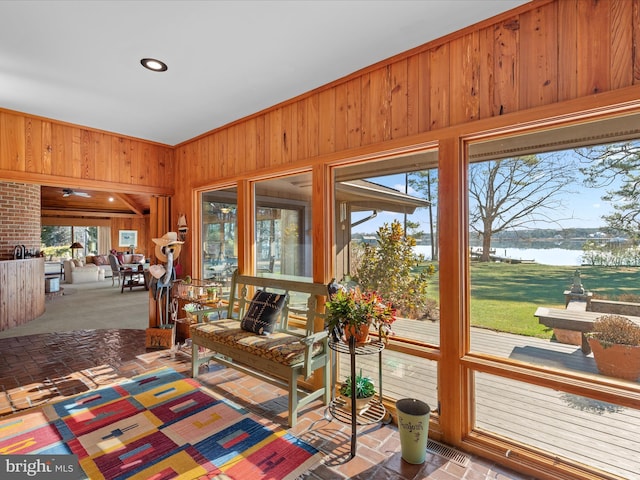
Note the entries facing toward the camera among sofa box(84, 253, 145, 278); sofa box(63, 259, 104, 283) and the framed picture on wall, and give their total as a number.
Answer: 2

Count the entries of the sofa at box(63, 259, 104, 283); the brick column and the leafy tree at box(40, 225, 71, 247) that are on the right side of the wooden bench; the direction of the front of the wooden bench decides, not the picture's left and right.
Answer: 3

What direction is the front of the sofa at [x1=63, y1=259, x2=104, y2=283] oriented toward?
to the viewer's right

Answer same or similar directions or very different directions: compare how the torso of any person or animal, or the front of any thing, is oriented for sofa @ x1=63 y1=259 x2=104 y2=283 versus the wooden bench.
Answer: very different directions

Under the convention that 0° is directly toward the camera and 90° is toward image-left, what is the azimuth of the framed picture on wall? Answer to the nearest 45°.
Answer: approximately 0°

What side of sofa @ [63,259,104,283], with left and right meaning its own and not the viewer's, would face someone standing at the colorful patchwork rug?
right

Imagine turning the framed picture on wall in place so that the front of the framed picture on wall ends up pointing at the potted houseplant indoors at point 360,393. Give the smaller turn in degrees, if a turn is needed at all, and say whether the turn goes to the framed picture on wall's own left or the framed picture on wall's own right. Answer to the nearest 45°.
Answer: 0° — it already faces it

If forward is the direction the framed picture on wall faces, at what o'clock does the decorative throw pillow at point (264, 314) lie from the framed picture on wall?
The decorative throw pillow is roughly at 12 o'clock from the framed picture on wall.

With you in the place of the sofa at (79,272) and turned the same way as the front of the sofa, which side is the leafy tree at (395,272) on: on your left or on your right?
on your right

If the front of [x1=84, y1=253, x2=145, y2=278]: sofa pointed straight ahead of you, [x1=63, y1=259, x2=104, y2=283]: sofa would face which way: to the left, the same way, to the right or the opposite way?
to the left

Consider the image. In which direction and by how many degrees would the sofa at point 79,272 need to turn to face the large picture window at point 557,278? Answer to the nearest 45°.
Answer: approximately 90° to its right
